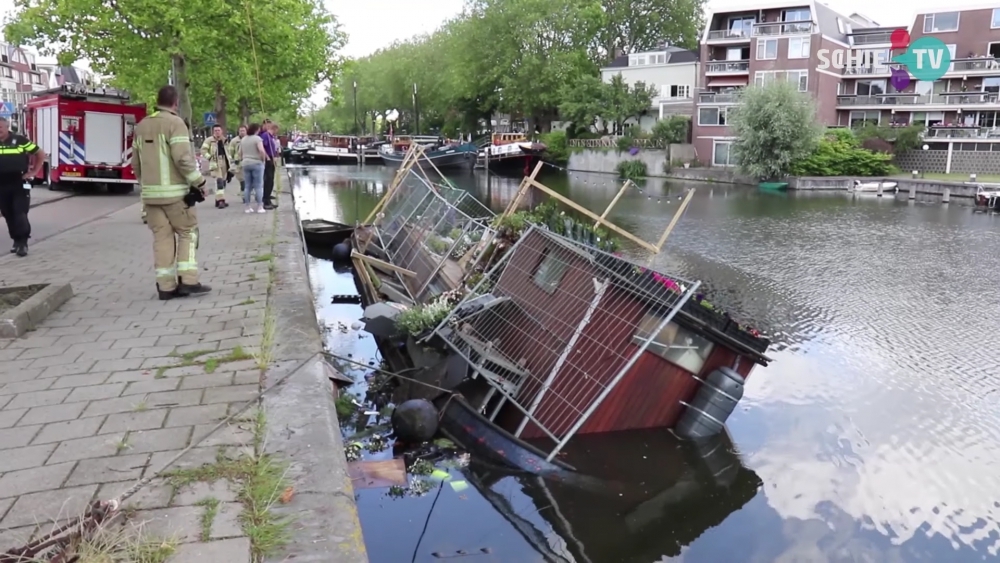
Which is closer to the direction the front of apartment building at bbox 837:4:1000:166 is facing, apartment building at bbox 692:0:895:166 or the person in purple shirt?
the person in purple shirt

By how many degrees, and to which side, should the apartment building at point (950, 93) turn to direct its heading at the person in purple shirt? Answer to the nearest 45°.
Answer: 0° — it already faces them

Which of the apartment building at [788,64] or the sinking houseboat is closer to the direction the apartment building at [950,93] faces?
the sinking houseboat

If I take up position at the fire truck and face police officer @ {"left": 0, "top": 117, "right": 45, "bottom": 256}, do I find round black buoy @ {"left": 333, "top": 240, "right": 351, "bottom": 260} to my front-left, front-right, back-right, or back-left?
front-left

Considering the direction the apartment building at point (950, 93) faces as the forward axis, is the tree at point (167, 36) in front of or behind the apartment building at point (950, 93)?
in front

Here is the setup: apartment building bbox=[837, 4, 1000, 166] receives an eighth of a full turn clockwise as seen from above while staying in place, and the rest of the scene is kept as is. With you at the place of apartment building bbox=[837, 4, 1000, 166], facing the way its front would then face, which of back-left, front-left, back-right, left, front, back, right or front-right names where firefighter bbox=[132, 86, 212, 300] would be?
front-left

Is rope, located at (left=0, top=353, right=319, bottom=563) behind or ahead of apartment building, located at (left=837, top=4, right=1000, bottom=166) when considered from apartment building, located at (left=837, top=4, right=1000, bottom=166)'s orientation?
ahead

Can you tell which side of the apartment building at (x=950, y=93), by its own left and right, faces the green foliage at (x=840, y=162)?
front

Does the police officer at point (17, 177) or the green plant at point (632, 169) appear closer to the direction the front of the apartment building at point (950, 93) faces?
the police officer

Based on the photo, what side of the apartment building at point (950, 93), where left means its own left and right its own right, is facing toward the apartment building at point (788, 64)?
right

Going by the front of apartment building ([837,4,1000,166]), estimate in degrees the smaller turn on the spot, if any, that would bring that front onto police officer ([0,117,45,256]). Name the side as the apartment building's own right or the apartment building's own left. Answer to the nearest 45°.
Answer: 0° — it already faces them

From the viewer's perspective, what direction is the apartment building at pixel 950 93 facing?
toward the camera

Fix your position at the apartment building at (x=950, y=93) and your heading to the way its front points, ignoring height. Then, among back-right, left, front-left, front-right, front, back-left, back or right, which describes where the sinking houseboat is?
front

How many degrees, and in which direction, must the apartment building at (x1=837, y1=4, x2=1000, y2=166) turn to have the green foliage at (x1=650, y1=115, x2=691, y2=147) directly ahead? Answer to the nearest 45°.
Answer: approximately 90° to its right
